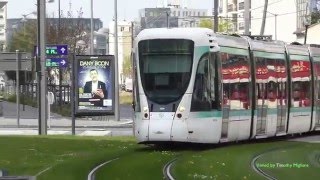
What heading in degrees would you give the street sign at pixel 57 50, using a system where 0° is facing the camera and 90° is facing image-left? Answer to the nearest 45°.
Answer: approximately 0°

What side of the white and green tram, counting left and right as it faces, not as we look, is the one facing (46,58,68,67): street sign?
right

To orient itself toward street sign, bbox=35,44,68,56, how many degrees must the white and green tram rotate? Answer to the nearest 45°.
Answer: approximately 90° to its right

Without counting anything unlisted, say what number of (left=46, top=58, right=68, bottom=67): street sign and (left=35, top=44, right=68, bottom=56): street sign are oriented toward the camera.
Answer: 2

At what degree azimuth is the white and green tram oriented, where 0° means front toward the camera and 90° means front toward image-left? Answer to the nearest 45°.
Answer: approximately 45°
